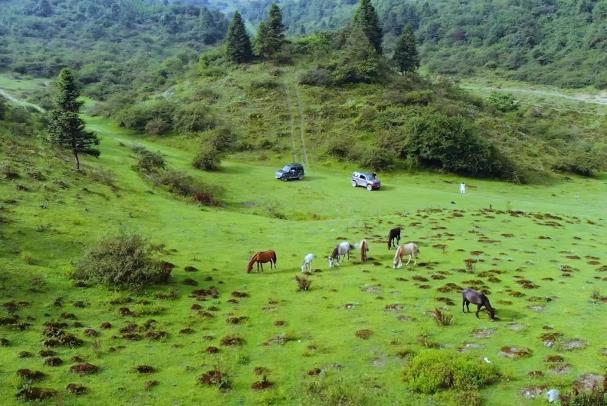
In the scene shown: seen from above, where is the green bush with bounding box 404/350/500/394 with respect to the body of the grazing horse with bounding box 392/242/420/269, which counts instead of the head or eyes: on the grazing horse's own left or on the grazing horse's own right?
on the grazing horse's own left

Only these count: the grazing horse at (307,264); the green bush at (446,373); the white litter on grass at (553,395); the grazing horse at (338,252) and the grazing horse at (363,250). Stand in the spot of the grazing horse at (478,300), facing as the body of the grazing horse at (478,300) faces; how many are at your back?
3

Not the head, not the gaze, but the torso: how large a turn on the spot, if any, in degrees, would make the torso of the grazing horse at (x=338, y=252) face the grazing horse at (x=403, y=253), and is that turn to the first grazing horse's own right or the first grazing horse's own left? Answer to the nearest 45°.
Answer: approximately 135° to the first grazing horse's own left

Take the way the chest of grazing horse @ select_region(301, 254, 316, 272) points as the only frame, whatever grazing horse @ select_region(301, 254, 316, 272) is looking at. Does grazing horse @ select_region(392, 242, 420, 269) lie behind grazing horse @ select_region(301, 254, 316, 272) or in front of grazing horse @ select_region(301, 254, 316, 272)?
behind

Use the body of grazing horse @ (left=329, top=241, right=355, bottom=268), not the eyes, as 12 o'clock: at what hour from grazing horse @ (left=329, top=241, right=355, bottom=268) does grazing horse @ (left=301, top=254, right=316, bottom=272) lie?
grazing horse @ (left=301, top=254, right=316, bottom=272) is roughly at 12 o'clock from grazing horse @ (left=329, top=241, right=355, bottom=268).

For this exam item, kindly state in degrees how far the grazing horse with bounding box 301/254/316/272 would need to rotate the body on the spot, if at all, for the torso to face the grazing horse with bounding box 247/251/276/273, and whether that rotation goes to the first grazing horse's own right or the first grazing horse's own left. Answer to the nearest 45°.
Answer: approximately 45° to the first grazing horse's own right

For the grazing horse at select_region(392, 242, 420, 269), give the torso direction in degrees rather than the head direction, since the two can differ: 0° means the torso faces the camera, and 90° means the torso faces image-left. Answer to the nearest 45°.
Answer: approximately 45°

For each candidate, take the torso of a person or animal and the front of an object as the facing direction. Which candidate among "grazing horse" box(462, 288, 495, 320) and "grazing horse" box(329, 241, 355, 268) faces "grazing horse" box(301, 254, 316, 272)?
"grazing horse" box(329, 241, 355, 268)

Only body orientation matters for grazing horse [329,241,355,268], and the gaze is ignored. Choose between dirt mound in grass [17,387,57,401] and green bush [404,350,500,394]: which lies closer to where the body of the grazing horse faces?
the dirt mound in grass

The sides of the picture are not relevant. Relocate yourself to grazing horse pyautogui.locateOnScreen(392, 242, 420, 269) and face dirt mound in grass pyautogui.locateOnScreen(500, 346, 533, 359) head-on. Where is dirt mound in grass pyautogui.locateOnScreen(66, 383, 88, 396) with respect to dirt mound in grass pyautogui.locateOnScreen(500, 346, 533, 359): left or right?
right
